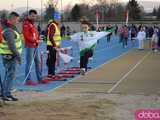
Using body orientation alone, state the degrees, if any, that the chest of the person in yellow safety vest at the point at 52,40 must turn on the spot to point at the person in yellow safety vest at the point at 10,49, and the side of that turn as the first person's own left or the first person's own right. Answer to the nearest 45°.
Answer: approximately 90° to the first person's own right

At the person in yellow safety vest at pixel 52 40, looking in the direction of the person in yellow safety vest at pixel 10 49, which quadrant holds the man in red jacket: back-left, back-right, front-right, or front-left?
front-right

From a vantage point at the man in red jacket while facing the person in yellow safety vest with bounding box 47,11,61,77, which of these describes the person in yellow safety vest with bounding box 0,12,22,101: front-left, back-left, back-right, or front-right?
back-right

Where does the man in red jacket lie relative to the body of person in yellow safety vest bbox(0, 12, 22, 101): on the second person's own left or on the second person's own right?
on the second person's own left

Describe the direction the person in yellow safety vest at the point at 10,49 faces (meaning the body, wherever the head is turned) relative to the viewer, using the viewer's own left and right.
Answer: facing to the right of the viewer
